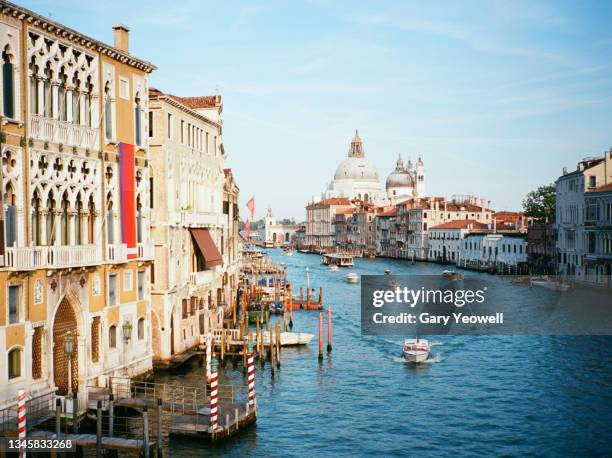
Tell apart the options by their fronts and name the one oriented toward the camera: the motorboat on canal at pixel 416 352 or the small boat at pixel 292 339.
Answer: the motorboat on canal

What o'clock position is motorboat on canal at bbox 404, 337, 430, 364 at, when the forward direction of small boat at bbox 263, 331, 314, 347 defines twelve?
The motorboat on canal is roughly at 1 o'clock from the small boat.

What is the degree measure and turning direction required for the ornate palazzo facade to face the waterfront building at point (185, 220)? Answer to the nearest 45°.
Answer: approximately 90° to its left

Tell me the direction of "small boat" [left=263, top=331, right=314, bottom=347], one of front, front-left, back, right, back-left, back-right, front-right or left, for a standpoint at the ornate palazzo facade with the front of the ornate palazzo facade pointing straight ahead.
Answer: left

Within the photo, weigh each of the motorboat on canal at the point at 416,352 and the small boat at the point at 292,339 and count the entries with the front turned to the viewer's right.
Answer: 1

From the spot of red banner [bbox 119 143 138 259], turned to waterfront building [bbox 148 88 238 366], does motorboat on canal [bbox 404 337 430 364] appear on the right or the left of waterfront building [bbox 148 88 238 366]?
right

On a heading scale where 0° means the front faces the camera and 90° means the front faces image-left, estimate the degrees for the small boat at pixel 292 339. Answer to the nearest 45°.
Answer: approximately 270°

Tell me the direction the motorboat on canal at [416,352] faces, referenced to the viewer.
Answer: facing the viewer

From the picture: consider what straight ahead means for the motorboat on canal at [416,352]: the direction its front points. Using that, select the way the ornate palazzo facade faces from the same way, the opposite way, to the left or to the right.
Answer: to the left

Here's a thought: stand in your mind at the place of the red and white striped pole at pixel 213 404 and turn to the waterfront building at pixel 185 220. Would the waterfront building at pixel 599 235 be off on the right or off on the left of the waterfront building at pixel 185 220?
right

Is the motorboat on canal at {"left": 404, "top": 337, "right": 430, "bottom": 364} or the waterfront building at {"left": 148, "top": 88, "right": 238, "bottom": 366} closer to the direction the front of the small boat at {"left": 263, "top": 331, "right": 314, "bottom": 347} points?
the motorboat on canal

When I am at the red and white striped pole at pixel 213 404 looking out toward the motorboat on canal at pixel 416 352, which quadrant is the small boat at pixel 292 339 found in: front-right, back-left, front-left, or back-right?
front-left

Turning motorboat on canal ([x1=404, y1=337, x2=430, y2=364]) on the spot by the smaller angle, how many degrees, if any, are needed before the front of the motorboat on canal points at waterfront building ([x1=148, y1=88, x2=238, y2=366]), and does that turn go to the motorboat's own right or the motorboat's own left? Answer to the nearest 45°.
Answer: approximately 90° to the motorboat's own right

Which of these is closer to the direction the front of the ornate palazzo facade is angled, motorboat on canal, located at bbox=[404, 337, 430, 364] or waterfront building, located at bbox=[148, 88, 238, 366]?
the motorboat on canal

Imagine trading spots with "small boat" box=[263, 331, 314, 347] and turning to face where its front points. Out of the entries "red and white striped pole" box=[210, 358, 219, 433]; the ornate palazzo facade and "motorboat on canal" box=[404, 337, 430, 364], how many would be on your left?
0

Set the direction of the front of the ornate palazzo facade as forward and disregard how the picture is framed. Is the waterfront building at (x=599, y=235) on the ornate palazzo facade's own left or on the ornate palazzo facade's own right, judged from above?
on the ornate palazzo facade's own left

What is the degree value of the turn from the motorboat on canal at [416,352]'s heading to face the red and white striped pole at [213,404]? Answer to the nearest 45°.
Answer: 0° — it already faces it

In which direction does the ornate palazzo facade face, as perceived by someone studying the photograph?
facing the viewer and to the right of the viewer
